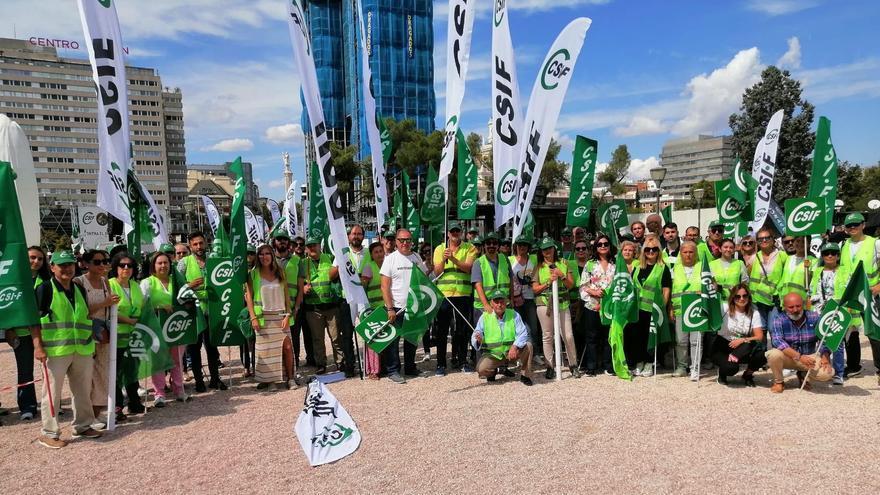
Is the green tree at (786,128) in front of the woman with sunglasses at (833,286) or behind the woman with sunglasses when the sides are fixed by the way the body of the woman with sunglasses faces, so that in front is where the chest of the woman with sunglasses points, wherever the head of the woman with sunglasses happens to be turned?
behind

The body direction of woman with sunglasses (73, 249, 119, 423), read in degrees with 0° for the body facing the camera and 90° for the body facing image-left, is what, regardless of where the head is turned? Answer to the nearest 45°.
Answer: approximately 315°

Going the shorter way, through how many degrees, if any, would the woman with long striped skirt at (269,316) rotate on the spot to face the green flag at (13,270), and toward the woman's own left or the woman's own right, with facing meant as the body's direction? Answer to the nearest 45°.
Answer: approximately 45° to the woman's own right

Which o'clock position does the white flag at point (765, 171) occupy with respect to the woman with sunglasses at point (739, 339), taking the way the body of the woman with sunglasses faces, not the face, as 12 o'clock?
The white flag is roughly at 6 o'clock from the woman with sunglasses.

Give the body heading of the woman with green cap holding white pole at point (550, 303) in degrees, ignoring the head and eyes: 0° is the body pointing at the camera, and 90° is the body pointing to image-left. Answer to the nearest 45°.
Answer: approximately 0°

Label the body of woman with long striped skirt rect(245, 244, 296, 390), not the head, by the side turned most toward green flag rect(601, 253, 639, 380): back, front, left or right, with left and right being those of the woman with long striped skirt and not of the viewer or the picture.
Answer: left

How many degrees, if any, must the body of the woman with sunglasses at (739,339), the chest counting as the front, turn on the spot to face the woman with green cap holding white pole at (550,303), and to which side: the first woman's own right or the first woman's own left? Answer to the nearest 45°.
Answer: approximately 90° to the first woman's own right

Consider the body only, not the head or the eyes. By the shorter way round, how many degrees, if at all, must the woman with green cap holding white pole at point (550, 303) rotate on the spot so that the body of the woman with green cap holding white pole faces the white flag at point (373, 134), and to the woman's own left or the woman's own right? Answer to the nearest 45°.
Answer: approximately 90° to the woman's own right

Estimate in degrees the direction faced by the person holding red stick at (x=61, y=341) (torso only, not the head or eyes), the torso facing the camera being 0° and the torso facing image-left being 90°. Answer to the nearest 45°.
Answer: approximately 315°

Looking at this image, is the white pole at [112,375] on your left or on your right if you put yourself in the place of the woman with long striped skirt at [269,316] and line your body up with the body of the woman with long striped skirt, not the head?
on your right

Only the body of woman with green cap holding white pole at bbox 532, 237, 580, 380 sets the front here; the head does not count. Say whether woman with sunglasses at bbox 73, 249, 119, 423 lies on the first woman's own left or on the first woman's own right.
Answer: on the first woman's own right

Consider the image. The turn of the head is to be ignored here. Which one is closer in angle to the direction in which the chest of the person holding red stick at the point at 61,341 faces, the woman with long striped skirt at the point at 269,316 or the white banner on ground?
the white banner on ground
